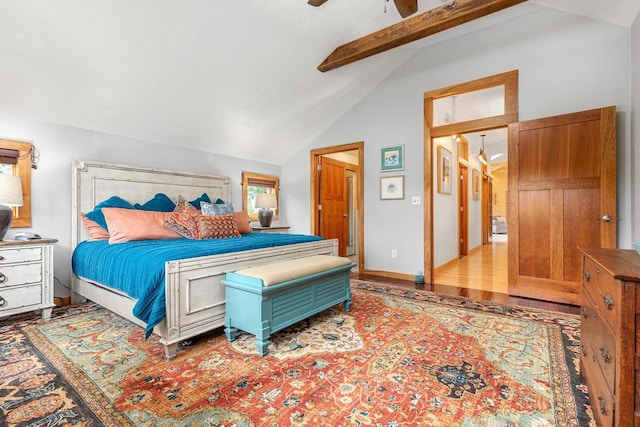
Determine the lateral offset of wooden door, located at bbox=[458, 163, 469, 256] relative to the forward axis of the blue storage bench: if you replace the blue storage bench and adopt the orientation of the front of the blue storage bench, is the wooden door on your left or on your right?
on your left

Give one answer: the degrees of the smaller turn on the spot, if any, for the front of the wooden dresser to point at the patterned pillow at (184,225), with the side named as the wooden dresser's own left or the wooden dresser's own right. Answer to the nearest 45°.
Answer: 0° — it already faces it

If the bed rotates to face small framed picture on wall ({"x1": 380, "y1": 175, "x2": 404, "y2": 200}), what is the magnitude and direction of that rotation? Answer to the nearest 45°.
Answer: approximately 45° to its left

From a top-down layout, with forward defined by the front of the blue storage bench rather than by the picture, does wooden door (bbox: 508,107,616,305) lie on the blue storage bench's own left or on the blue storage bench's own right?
on the blue storage bench's own left

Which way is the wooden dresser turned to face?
to the viewer's left

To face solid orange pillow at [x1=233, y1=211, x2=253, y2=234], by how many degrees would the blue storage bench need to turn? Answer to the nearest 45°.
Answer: approximately 135° to its left

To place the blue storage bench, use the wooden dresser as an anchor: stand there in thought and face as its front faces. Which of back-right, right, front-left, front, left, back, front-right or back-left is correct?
front

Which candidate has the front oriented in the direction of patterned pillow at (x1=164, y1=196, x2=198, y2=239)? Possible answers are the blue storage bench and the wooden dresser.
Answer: the wooden dresser

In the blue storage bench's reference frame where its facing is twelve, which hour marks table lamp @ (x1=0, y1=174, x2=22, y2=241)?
The table lamp is roughly at 5 o'clock from the blue storage bench.

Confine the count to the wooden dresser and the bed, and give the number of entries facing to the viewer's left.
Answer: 1

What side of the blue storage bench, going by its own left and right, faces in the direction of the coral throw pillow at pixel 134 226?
back

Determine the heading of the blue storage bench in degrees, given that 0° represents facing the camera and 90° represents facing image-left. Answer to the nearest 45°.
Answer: approximately 315°

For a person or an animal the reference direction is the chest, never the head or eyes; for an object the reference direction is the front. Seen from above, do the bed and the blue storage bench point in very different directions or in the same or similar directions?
same or similar directions

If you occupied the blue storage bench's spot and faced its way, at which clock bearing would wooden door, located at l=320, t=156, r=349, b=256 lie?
The wooden door is roughly at 8 o'clock from the blue storage bench.

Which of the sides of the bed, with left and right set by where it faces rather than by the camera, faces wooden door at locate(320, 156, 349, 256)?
left

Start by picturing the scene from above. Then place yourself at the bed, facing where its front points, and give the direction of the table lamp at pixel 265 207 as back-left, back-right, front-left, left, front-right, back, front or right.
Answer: left
